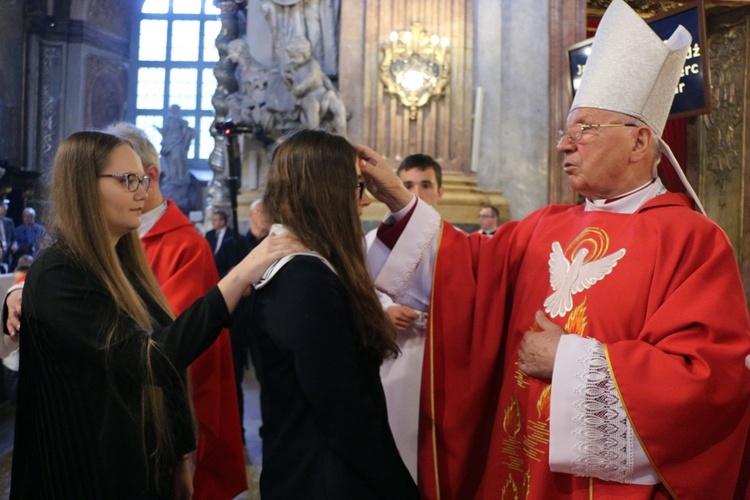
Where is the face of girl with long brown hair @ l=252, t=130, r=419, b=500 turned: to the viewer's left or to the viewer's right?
to the viewer's right

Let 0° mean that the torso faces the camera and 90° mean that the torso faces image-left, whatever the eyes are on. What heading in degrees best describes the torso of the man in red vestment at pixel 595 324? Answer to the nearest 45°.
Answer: approximately 45°

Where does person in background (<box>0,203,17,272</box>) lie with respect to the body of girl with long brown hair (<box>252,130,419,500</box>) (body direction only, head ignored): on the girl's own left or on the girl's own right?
on the girl's own left

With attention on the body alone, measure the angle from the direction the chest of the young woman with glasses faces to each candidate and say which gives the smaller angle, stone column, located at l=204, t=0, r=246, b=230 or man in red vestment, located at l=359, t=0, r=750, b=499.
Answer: the man in red vestment

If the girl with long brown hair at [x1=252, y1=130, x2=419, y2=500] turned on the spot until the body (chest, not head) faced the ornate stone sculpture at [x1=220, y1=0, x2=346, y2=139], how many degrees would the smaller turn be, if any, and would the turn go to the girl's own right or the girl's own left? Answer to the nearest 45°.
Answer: approximately 90° to the girl's own left

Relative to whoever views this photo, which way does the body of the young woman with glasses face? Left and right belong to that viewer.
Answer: facing to the right of the viewer

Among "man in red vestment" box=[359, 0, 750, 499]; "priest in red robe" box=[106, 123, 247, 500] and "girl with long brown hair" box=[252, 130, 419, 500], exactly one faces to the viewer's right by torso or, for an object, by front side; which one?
the girl with long brown hair

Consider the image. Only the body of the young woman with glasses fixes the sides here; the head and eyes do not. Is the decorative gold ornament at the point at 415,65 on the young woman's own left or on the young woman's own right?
on the young woman's own left
